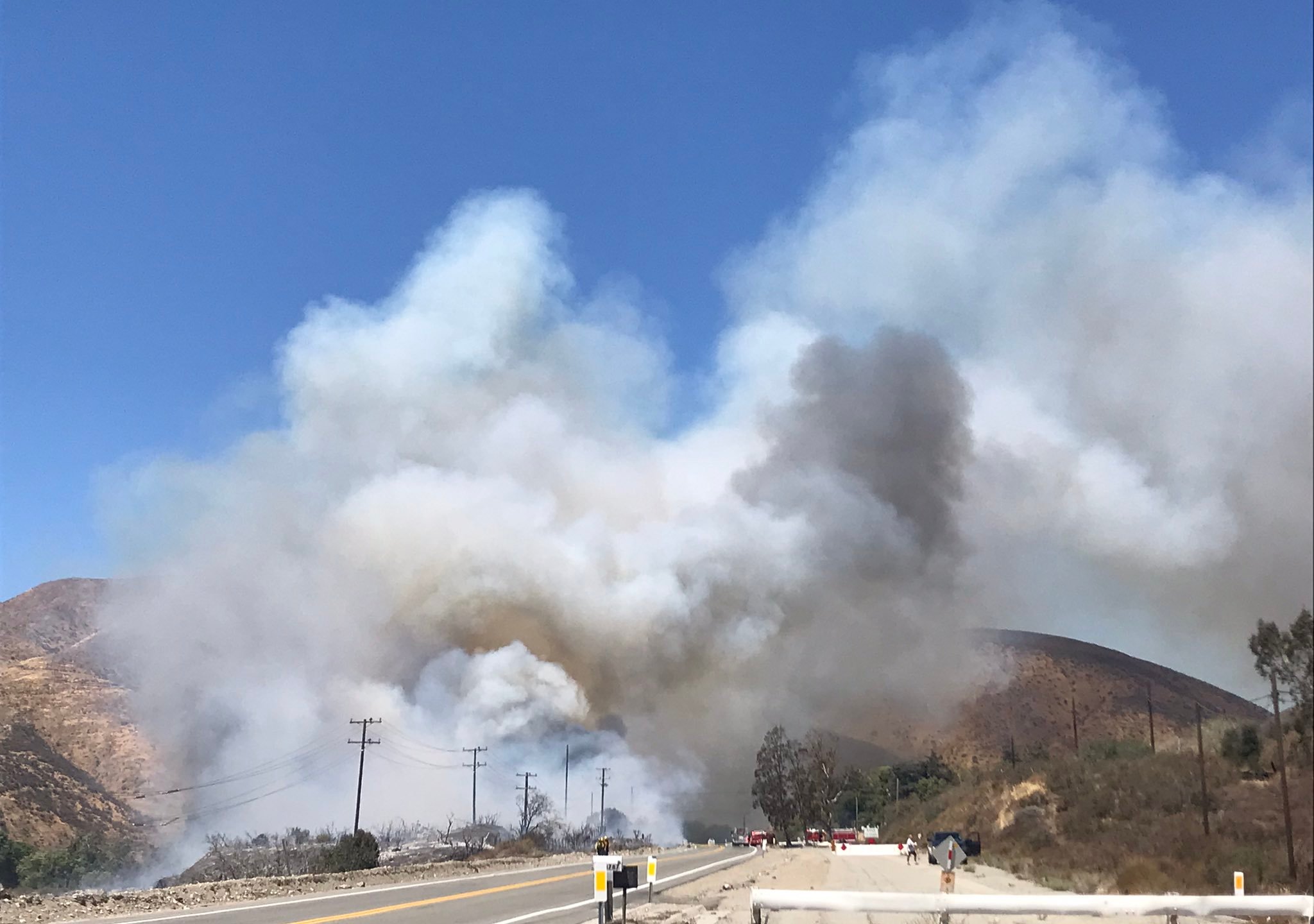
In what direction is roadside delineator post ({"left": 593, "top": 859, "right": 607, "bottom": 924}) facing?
toward the camera

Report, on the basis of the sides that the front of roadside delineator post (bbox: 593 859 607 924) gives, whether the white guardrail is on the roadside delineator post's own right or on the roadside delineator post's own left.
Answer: on the roadside delineator post's own left
